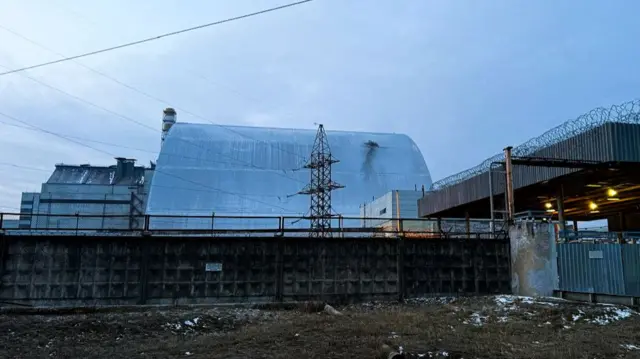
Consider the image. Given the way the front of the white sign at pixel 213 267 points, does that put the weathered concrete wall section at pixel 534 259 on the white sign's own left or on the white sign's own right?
on the white sign's own left

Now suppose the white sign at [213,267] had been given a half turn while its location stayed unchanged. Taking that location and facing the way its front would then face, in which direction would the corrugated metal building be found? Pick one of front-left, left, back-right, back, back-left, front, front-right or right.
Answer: right

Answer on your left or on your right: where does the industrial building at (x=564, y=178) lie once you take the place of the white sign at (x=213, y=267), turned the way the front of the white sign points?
on your left

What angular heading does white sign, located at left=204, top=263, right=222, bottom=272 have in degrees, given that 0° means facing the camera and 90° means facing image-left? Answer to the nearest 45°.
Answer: approximately 0°
